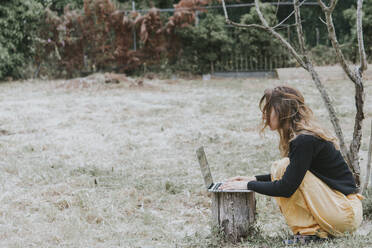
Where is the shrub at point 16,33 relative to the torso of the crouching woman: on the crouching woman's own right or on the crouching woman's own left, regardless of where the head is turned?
on the crouching woman's own right

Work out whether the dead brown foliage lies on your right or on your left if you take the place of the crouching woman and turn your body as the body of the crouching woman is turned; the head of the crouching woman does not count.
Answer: on your right

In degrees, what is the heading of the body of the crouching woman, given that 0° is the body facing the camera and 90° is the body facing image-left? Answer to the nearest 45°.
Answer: approximately 90°

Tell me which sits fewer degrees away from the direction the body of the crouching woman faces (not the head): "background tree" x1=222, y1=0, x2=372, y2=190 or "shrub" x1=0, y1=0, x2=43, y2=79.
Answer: the shrub

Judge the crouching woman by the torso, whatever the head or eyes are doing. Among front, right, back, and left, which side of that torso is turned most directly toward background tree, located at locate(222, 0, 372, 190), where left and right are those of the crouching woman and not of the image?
right

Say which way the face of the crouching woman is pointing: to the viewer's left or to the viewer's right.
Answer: to the viewer's left
